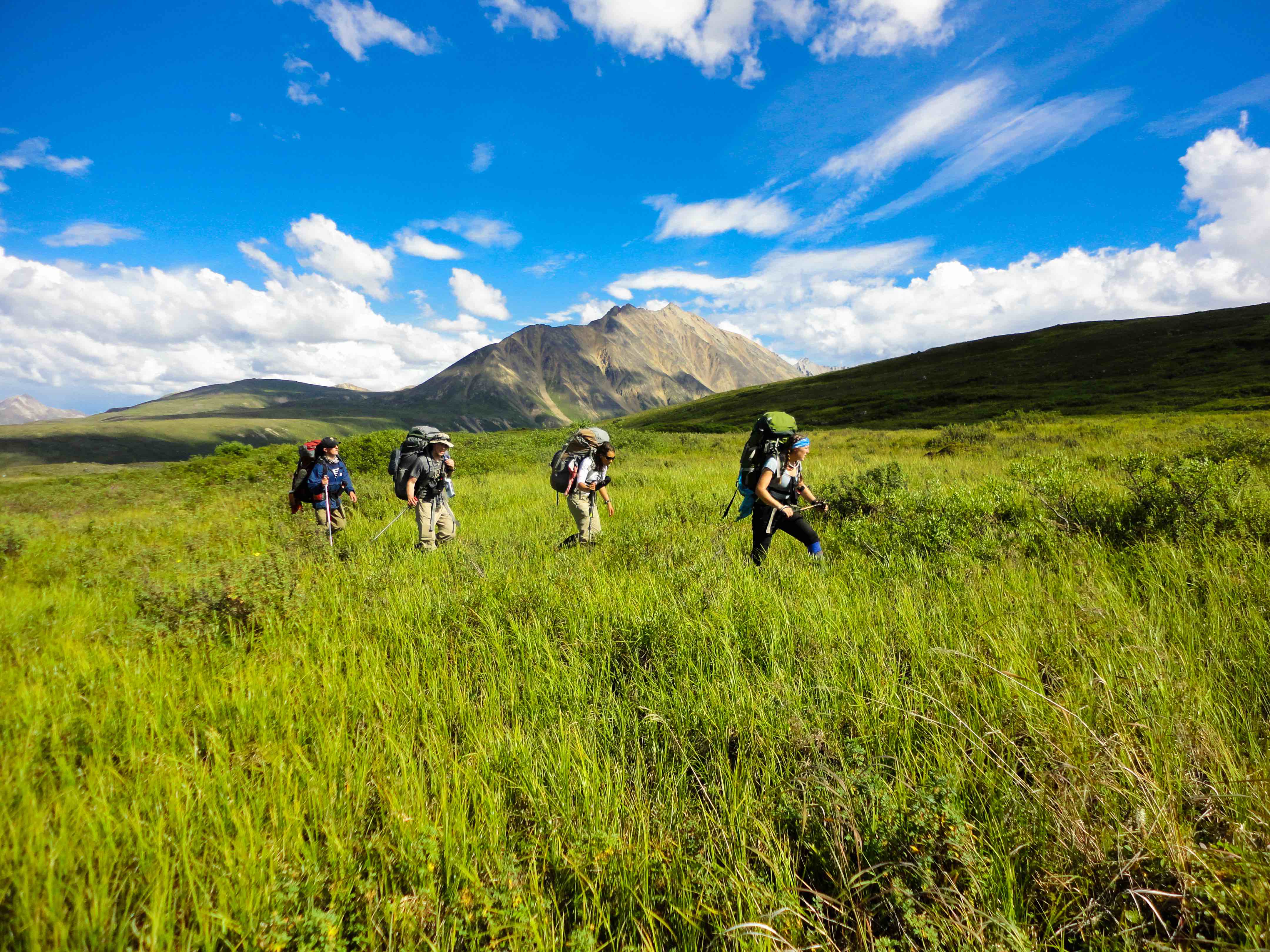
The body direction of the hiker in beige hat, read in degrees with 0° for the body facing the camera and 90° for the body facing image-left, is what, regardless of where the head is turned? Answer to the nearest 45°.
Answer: approximately 315°

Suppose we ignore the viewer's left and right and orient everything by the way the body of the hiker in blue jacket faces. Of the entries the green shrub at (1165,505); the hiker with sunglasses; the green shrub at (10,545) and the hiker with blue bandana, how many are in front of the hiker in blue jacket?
3

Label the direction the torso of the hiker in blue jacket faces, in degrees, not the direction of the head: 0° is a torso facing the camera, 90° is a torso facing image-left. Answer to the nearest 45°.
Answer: approximately 315°

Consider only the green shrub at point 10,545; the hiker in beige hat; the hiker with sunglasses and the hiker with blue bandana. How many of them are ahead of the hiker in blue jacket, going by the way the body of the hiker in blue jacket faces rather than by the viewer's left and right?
3

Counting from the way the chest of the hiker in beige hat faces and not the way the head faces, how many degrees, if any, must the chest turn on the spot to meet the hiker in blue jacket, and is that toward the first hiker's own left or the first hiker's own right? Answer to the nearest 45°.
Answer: approximately 180°

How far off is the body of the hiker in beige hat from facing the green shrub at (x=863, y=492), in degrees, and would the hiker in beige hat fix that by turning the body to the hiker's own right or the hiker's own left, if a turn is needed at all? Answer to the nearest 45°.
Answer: approximately 45° to the hiker's own left

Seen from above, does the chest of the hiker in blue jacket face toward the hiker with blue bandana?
yes

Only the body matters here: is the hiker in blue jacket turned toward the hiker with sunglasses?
yes

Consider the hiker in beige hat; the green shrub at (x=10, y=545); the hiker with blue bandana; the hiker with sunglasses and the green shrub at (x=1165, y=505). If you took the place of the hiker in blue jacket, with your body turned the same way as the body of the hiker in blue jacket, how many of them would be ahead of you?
4
